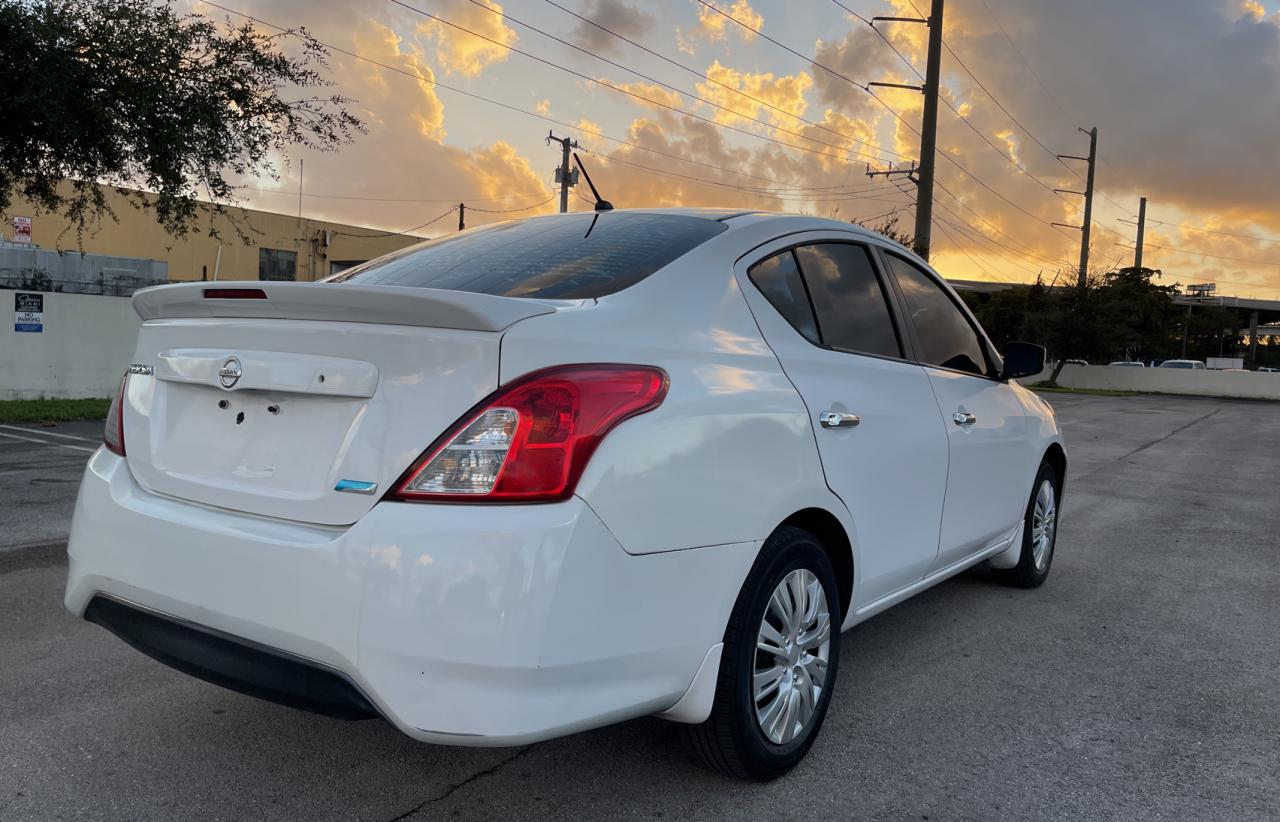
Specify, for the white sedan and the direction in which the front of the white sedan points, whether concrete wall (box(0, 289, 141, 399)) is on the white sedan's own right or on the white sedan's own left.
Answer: on the white sedan's own left

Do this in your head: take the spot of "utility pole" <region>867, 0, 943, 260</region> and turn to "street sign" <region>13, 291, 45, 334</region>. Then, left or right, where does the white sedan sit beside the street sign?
left

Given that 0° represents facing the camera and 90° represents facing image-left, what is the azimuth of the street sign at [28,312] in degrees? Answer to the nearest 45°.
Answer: approximately 0°

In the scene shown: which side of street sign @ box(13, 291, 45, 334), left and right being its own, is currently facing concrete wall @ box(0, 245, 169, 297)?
back

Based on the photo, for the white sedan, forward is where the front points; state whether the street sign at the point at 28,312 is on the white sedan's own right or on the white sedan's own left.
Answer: on the white sedan's own left

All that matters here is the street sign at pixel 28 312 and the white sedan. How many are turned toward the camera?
1

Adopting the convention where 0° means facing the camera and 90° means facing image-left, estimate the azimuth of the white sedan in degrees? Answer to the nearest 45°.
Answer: approximately 225°

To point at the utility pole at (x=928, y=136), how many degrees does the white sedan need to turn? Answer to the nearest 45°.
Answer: approximately 45° to its left

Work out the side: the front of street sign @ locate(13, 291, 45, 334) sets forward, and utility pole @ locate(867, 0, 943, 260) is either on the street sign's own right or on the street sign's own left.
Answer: on the street sign's own left

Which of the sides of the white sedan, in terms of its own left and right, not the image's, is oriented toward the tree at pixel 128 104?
left
